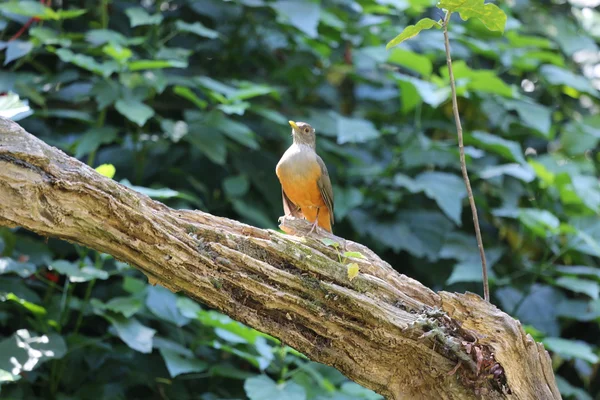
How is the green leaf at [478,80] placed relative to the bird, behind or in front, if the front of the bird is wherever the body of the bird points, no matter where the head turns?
behind

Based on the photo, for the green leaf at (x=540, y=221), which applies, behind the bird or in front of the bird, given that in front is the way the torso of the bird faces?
behind

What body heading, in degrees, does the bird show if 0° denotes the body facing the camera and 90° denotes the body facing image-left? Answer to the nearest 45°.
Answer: approximately 45°

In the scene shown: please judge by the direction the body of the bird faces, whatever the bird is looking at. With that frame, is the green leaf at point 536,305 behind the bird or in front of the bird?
behind

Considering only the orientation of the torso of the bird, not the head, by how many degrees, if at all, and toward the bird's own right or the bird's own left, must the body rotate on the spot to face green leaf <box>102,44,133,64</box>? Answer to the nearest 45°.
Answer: approximately 90° to the bird's own right

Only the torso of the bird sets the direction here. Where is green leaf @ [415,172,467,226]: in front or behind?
behind

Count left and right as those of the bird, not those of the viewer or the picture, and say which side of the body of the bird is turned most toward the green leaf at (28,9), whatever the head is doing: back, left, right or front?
right

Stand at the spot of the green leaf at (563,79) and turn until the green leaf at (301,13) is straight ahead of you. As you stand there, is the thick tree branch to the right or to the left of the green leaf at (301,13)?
left

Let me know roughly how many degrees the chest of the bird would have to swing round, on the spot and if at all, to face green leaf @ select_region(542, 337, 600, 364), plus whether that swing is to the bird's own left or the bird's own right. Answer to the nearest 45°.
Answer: approximately 135° to the bird's own left
